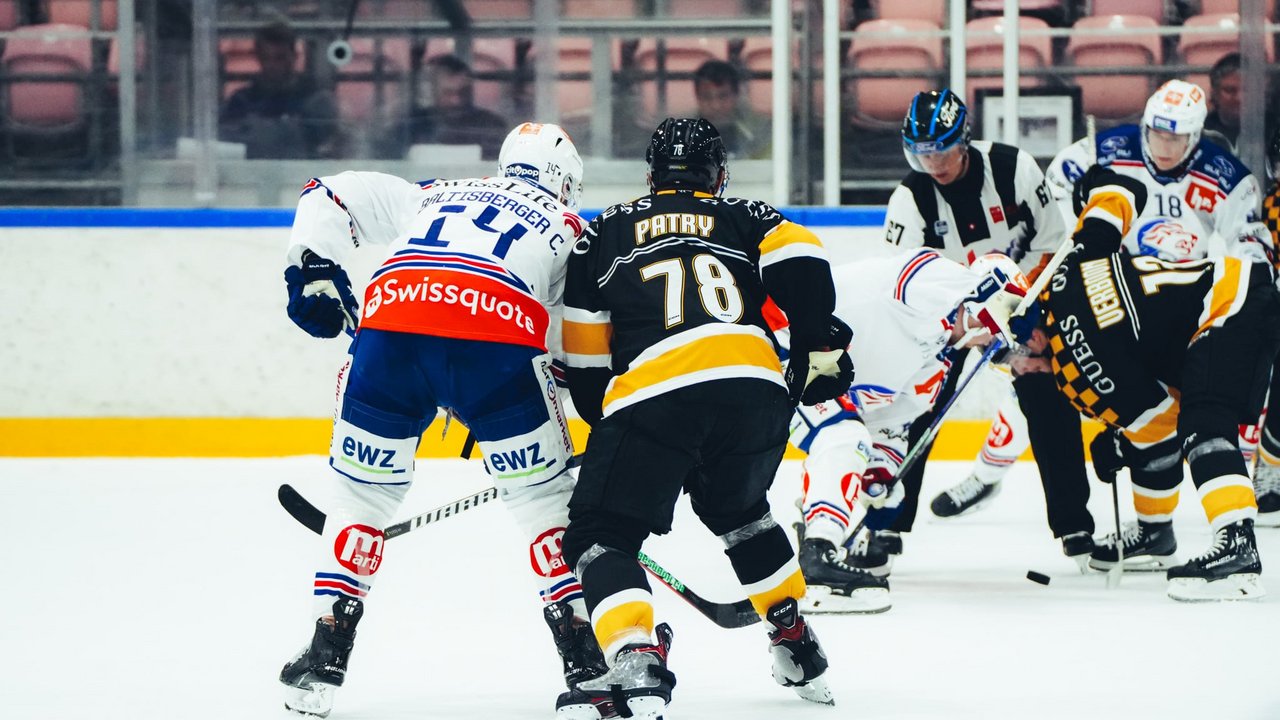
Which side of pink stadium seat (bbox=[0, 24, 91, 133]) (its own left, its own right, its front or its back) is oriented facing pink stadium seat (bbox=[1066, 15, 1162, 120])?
left

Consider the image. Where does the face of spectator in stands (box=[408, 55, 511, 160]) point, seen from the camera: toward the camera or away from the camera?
toward the camera

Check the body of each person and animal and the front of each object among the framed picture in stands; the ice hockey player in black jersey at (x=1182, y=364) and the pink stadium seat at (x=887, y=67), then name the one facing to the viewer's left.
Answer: the ice hockey player in black jersey

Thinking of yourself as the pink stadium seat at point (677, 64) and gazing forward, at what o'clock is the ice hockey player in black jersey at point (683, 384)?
The ice hockey player in black jersey is roughly at 12 o'clock from the pink stadium seat.

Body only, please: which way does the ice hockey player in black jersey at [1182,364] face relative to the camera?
to the viewer's left

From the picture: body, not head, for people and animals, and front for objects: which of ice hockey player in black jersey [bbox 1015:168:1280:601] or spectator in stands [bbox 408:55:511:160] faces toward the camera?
the spectator in stands

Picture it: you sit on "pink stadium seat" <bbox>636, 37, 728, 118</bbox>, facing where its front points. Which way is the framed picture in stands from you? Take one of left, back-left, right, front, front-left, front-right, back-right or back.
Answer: left

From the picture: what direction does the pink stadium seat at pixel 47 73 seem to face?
toward the camera

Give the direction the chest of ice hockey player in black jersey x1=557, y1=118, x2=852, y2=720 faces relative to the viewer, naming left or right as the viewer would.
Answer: facing away from the viewer

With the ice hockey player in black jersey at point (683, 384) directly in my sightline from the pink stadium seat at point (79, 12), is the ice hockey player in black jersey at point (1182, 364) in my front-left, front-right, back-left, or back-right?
front-left

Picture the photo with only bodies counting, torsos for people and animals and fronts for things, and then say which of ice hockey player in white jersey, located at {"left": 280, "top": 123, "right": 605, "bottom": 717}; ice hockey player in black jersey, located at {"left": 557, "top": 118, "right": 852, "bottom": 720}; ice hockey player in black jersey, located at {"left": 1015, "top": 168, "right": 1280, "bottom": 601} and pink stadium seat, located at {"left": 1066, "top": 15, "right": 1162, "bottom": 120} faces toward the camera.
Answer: the pink stadium seat

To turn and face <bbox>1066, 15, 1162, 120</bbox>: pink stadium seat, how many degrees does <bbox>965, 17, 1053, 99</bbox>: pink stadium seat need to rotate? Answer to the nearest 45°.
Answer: approximately 135° to its left

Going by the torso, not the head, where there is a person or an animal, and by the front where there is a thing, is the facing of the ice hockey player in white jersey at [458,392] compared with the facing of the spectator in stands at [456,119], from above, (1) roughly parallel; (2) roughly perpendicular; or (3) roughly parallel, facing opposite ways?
roughly parallel, facing opposite ways

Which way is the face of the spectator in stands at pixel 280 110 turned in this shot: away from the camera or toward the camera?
toward the camera

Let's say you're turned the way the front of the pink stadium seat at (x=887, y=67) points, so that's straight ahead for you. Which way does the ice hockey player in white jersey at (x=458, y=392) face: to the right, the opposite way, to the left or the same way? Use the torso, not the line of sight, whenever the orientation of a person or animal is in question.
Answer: the opposite way

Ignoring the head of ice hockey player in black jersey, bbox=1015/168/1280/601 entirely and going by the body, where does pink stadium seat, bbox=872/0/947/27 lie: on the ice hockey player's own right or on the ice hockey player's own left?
on the ice hockey player's own right

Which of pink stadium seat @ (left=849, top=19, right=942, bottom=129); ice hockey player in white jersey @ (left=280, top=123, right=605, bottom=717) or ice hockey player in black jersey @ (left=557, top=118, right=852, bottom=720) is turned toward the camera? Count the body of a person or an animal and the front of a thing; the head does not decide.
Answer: the pink stadium seat

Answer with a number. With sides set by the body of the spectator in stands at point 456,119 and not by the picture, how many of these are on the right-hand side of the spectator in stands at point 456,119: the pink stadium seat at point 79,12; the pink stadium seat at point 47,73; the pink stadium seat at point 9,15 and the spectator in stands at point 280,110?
4

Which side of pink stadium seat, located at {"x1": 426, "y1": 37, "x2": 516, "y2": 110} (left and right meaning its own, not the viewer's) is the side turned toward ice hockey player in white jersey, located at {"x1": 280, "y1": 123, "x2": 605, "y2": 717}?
front
